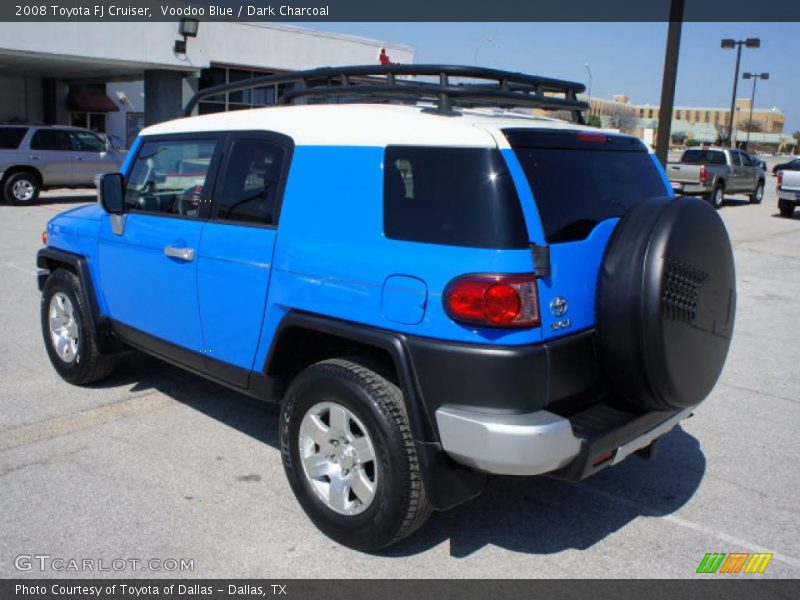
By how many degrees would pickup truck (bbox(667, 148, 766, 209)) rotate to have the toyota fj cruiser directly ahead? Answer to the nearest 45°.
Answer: approximately 135° to its right

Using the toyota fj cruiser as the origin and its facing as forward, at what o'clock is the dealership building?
The dealership building is roughly at 1 o'clock from the toyota fj cruiser.

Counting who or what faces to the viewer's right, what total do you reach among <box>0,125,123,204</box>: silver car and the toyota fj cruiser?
1

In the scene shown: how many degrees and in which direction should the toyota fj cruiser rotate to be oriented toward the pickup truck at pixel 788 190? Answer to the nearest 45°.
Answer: approximately 90° to its right

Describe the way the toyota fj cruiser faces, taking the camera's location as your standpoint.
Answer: facing away from the viewer and to the left of the viewer

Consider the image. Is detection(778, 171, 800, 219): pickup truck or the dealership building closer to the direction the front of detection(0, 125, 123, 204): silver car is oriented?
the pickup truck

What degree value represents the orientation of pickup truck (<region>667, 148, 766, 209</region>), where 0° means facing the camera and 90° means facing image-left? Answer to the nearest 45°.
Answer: approximately 225°

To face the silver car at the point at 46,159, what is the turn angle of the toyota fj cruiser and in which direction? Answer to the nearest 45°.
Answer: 0° — it already faces it

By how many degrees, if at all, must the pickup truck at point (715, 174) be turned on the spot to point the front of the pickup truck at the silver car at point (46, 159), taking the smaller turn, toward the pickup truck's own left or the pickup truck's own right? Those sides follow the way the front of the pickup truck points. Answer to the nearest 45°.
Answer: approximately 180°
